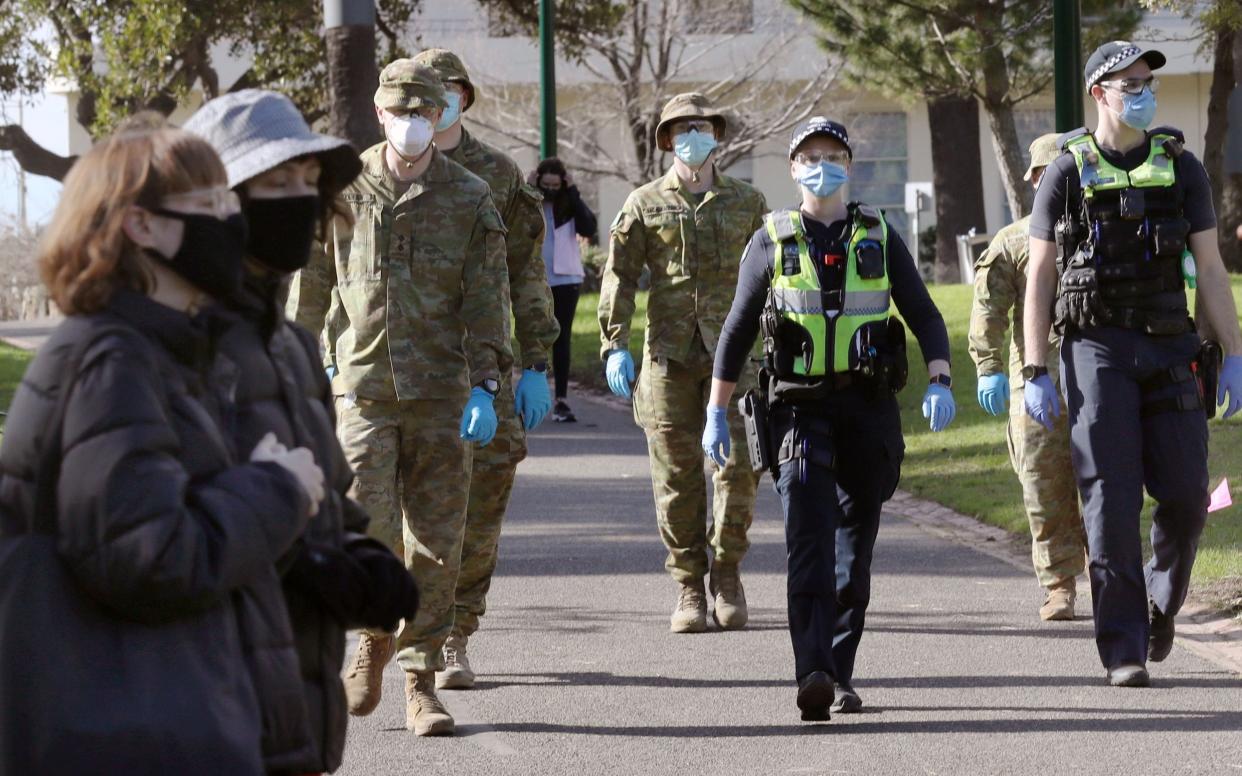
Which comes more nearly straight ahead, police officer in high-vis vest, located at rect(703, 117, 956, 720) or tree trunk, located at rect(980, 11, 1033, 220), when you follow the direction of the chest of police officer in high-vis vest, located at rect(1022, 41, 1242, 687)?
the police officer in high-vis vest

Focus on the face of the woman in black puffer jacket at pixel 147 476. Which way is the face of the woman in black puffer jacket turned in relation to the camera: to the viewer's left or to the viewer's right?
to the viewer's right

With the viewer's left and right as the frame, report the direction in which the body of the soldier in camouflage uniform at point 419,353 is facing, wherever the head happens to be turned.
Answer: facing the viewer

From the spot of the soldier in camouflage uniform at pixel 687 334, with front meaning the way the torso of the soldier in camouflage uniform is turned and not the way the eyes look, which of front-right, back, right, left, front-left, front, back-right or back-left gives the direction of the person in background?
back

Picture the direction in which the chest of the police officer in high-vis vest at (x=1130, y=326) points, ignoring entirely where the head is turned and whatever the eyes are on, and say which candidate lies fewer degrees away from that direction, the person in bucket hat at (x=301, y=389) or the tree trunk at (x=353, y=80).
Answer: the person in bucket hat

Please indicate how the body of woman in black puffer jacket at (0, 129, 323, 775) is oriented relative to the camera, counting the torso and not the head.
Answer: to the viewer's right

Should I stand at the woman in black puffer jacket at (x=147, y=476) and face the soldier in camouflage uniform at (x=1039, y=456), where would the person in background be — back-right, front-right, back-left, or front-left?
front-left

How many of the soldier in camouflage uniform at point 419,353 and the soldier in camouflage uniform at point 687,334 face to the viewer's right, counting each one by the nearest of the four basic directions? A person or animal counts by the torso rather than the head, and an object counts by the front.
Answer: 0

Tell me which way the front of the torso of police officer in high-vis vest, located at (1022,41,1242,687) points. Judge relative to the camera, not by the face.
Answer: toward the camera

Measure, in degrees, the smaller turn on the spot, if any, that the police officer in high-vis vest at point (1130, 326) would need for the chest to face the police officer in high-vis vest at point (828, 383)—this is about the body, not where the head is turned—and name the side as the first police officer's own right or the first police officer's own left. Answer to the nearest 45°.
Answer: approximately 45° to the first police officer's own right

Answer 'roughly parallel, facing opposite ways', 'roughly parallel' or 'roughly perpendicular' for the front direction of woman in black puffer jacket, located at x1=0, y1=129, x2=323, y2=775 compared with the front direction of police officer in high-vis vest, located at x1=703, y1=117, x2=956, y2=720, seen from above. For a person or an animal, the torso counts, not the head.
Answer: roughly perpendicular

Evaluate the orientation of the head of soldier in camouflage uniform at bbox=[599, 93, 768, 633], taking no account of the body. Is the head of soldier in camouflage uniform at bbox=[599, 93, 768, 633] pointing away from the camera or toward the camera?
toward the camera

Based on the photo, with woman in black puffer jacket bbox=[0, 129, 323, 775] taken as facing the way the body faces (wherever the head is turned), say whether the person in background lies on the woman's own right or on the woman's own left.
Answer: on the woman's own left

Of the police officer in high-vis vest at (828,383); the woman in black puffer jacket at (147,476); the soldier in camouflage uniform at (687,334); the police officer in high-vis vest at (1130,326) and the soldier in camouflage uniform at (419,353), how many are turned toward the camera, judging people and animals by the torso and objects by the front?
4

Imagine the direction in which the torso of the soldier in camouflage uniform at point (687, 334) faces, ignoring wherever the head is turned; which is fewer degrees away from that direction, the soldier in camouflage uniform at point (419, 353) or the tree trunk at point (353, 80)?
the soldier in camouflage uniform

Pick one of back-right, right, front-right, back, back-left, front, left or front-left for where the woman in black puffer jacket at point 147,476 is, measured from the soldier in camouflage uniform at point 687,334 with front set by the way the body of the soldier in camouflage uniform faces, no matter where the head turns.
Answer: front

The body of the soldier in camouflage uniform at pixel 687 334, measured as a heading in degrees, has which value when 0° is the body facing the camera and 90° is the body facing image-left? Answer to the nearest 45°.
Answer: approximately 0°
